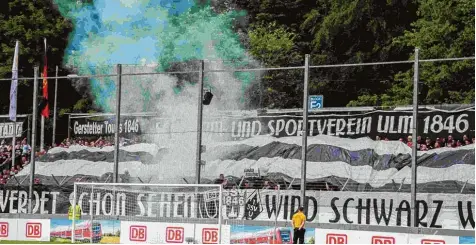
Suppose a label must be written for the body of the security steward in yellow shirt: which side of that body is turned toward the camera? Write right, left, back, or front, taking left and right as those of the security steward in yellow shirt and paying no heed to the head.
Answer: back

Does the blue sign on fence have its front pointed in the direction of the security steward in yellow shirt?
yes

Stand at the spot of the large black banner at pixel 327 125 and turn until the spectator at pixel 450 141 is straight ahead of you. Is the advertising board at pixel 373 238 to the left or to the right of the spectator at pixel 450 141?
right

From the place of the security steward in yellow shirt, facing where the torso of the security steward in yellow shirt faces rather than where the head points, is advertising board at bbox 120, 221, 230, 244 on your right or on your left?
on your left

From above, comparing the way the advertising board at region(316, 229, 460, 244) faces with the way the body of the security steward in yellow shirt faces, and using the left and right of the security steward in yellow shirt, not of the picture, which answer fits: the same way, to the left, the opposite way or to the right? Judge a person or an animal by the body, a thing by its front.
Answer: the opposite way

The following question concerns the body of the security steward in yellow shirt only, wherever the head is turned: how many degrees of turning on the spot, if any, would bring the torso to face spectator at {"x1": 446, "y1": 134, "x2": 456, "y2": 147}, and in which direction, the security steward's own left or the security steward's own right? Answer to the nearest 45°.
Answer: approximately 45° to the security steward's own right
